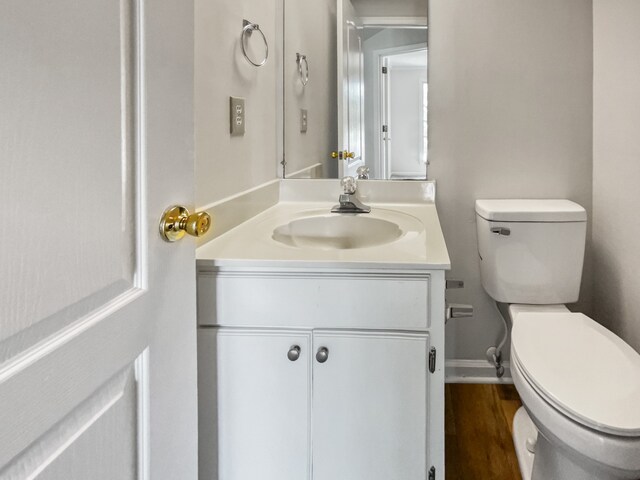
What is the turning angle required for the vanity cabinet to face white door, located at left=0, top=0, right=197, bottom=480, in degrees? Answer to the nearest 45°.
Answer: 0° — it already faces it

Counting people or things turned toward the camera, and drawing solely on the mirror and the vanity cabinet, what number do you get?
2

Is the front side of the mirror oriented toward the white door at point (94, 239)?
yes

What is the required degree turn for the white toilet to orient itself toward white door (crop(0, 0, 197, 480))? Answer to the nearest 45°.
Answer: approximately 45° to its right

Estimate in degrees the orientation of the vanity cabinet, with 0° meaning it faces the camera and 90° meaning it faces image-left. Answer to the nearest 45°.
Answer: approximately 0°

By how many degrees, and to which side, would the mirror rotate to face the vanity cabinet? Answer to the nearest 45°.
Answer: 0° — it already faces it

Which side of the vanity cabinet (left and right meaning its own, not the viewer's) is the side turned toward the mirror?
back
